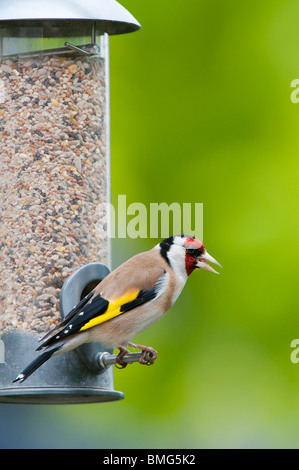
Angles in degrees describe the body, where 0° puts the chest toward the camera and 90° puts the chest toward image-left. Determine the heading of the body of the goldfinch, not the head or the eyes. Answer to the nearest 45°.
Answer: approximately 270°
